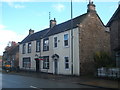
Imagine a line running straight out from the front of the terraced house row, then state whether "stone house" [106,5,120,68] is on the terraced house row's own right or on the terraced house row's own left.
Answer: on the terraced house row's own left

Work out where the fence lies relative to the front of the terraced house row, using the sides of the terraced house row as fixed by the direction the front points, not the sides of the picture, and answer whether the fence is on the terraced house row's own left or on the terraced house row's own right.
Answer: on the terraced house row's own left

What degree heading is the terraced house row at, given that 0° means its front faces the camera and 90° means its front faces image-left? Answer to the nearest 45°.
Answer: approximately 45°
